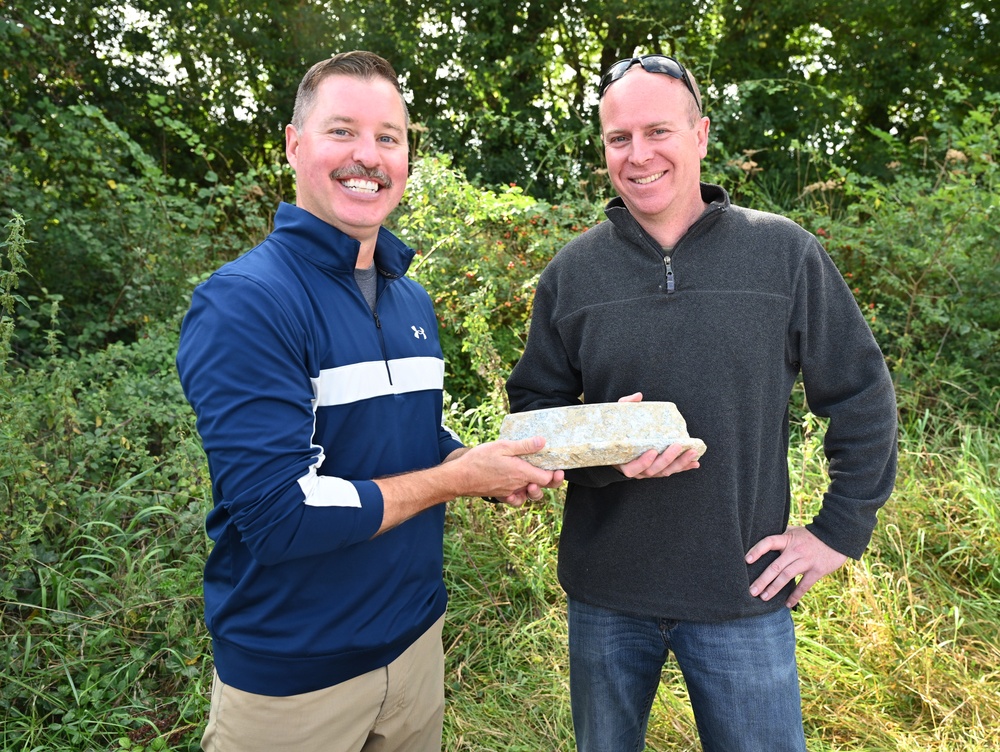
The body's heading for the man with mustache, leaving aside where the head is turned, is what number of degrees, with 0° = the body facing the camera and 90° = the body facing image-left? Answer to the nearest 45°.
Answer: approximately 315°
